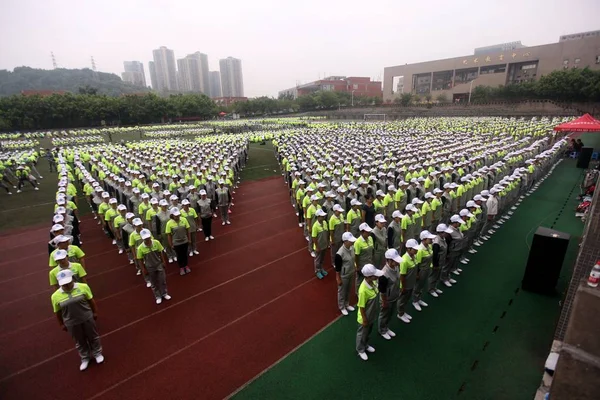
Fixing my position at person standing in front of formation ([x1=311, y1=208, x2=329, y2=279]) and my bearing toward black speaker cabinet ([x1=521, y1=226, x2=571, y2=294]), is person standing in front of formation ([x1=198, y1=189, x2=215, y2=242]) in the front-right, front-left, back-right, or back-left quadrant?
back-left

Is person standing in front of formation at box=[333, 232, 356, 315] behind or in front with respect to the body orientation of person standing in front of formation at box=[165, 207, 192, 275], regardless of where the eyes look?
in front

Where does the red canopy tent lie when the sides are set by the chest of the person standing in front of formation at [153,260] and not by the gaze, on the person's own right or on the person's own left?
on the person's own left

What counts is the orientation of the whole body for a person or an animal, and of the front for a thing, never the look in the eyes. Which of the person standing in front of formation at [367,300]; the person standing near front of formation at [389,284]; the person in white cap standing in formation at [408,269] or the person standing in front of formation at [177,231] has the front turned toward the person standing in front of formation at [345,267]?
the person standing in front of formation at [177,231]

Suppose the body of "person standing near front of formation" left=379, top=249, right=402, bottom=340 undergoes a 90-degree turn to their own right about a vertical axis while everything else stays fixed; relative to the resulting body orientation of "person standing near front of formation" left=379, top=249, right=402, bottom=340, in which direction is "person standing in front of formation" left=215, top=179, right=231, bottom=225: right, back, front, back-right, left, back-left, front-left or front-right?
right

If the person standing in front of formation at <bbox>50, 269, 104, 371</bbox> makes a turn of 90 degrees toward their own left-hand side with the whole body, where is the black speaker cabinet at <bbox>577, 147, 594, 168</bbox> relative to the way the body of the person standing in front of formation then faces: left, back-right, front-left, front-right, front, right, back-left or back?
front

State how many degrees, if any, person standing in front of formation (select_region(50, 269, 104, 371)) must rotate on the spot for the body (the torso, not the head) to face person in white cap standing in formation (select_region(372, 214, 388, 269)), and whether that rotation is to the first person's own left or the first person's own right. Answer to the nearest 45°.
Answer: approximately 90° to the first person's own left

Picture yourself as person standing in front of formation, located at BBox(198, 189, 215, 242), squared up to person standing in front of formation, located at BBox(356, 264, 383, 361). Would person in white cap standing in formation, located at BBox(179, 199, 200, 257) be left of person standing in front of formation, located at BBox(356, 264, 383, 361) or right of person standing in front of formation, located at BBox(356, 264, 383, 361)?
right

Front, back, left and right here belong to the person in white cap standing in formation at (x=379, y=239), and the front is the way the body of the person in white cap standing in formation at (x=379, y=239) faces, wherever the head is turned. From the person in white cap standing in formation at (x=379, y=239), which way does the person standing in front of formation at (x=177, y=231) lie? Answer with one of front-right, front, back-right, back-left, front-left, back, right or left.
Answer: back-right

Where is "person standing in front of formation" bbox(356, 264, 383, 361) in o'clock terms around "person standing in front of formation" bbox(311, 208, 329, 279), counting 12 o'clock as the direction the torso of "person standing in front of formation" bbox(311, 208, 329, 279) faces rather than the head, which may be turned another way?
"person standing in front of formation" bbox(356, 264, 383, 361) is roughly at 1 o'clock from "person standing in front of formation" bbox(311, 208, 329, 279).

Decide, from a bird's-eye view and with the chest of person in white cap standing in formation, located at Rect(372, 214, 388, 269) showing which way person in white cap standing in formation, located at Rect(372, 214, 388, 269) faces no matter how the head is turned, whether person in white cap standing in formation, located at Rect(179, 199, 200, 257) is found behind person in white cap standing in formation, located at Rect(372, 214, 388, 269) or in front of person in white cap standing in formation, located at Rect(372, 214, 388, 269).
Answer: behind

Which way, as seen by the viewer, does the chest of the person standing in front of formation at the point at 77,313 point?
toward the camera

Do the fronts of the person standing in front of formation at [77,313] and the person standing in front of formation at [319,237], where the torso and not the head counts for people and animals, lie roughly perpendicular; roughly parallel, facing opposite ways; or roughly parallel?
roughly parallel

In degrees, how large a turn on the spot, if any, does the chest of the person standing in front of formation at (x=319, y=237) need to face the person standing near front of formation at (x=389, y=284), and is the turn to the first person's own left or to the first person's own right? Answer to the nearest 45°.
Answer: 0° — they already face them

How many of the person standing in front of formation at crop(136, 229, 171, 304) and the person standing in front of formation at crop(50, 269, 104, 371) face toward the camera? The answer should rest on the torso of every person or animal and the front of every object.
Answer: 2

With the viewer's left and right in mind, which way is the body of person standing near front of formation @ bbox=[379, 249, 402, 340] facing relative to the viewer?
facing the viewer and to the right of the viewer
